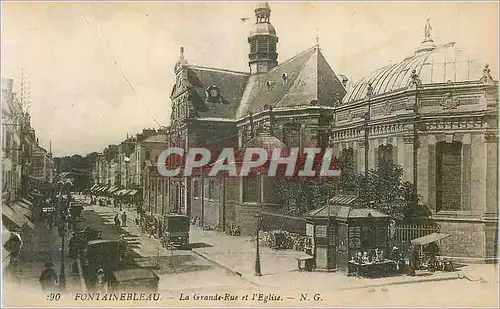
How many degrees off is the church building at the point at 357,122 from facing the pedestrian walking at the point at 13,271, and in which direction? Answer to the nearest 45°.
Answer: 0° — it already faces them

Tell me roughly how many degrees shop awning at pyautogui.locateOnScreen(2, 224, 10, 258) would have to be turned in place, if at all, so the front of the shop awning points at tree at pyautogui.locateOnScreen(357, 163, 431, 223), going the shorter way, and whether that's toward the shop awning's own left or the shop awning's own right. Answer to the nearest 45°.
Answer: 0° — it already faces it

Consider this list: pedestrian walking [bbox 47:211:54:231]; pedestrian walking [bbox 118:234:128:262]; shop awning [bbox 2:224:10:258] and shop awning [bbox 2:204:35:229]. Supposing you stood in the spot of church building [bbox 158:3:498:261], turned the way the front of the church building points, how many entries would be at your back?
0

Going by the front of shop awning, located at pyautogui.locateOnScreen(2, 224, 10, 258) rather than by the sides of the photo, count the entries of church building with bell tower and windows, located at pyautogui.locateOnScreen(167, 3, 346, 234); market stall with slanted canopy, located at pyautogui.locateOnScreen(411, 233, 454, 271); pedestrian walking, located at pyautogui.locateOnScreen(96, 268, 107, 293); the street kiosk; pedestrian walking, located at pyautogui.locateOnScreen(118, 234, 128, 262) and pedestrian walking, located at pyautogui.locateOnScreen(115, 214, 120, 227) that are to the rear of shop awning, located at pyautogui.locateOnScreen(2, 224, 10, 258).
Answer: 0

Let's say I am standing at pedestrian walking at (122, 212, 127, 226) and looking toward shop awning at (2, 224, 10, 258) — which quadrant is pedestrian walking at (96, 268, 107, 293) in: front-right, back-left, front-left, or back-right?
front-left

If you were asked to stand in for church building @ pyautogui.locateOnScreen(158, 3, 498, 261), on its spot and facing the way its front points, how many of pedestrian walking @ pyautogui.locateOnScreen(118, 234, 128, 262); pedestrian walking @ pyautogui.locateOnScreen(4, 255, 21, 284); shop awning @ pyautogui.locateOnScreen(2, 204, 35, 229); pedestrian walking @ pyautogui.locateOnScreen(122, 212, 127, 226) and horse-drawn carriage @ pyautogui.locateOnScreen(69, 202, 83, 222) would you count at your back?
0

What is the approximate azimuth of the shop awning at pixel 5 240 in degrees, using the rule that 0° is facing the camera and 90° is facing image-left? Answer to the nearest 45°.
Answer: approximately 270°

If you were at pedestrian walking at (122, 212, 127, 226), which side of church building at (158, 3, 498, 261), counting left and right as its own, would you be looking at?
front

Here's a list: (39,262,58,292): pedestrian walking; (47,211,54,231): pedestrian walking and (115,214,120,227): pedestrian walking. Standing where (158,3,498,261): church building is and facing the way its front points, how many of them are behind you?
0

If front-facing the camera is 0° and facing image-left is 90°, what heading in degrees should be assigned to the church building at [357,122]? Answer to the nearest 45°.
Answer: approximately 90°

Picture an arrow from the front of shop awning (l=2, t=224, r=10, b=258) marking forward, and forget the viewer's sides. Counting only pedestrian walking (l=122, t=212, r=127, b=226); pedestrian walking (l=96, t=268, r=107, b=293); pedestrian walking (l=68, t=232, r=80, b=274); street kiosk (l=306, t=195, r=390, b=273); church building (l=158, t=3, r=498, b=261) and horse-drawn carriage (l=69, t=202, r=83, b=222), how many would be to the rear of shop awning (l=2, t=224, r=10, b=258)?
0

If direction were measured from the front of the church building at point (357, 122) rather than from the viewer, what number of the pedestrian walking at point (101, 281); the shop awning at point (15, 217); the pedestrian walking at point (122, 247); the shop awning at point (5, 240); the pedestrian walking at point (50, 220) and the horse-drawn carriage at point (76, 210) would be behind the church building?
0

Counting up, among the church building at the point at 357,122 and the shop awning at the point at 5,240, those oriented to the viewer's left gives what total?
1

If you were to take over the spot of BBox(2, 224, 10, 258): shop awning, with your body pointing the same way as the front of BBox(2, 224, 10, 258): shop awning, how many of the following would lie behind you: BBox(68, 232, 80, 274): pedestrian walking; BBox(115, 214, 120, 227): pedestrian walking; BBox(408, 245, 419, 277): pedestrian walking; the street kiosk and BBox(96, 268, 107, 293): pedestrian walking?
0

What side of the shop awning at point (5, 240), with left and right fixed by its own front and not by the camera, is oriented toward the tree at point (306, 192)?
front
